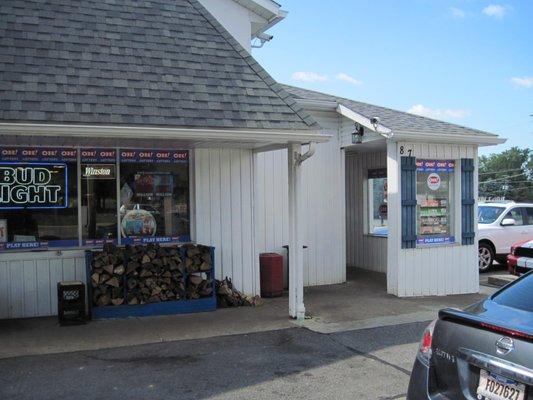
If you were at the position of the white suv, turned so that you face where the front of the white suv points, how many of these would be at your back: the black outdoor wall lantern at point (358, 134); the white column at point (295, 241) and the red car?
0

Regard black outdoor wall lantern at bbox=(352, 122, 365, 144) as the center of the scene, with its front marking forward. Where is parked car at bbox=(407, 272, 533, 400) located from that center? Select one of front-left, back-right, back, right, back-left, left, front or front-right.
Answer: front-left

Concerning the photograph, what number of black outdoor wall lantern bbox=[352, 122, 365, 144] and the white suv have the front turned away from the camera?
0

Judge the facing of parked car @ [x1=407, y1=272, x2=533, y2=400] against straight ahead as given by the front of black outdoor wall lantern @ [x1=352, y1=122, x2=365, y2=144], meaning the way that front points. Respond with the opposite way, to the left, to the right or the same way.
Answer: the opposite way

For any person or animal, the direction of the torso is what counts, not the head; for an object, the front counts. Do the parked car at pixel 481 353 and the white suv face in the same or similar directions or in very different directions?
very different directions

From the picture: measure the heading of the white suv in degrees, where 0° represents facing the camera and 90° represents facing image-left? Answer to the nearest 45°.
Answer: approximately 45°

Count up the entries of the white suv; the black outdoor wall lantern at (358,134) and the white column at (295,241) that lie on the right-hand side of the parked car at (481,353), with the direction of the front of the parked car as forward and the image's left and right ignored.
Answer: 0

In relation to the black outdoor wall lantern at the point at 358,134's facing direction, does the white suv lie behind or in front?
behind

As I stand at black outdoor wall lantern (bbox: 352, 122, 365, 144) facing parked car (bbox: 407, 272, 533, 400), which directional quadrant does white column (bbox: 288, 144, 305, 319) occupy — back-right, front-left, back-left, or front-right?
front-right

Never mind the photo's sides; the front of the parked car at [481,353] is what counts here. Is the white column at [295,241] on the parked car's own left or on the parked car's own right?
on the parked car's own left

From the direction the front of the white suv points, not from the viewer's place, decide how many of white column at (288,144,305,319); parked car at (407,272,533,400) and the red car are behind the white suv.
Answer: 0

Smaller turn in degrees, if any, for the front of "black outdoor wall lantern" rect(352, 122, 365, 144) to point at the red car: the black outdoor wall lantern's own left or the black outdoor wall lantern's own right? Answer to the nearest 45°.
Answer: approximately 135° to the black outdoor wall lantern's own left

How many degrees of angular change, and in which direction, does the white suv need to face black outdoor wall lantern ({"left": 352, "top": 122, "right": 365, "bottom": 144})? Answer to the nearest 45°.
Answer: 0° — it already faces it

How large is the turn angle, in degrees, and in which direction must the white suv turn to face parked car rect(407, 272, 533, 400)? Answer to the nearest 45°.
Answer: approximately 45° to its left

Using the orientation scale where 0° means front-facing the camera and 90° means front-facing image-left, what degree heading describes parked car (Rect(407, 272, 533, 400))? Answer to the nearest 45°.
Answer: approximately 225°
